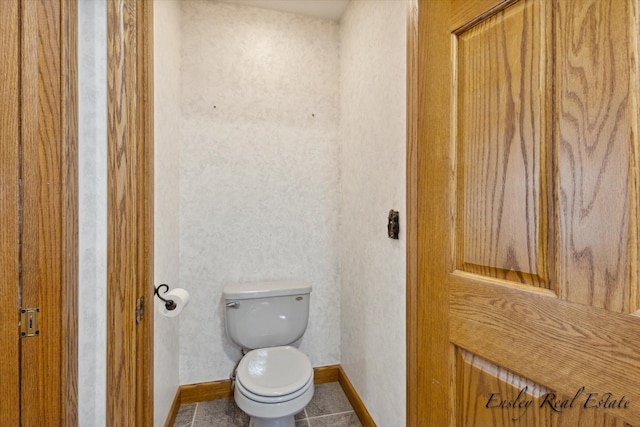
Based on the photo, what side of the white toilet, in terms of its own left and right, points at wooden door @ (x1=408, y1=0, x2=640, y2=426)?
front

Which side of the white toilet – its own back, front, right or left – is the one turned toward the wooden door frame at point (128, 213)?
front

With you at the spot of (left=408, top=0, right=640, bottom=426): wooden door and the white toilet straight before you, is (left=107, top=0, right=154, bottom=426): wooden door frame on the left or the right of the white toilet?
left

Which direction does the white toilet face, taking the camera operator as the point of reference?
facing the viewer

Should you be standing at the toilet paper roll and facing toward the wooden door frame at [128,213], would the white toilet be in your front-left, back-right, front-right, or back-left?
back-left

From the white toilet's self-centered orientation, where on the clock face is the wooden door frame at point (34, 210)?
The wooden door frame is roughly at 1 o'clock from the white toilet.

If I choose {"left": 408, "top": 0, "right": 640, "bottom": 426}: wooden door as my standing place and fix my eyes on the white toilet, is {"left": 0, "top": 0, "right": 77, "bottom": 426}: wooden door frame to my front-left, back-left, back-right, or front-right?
front-left
